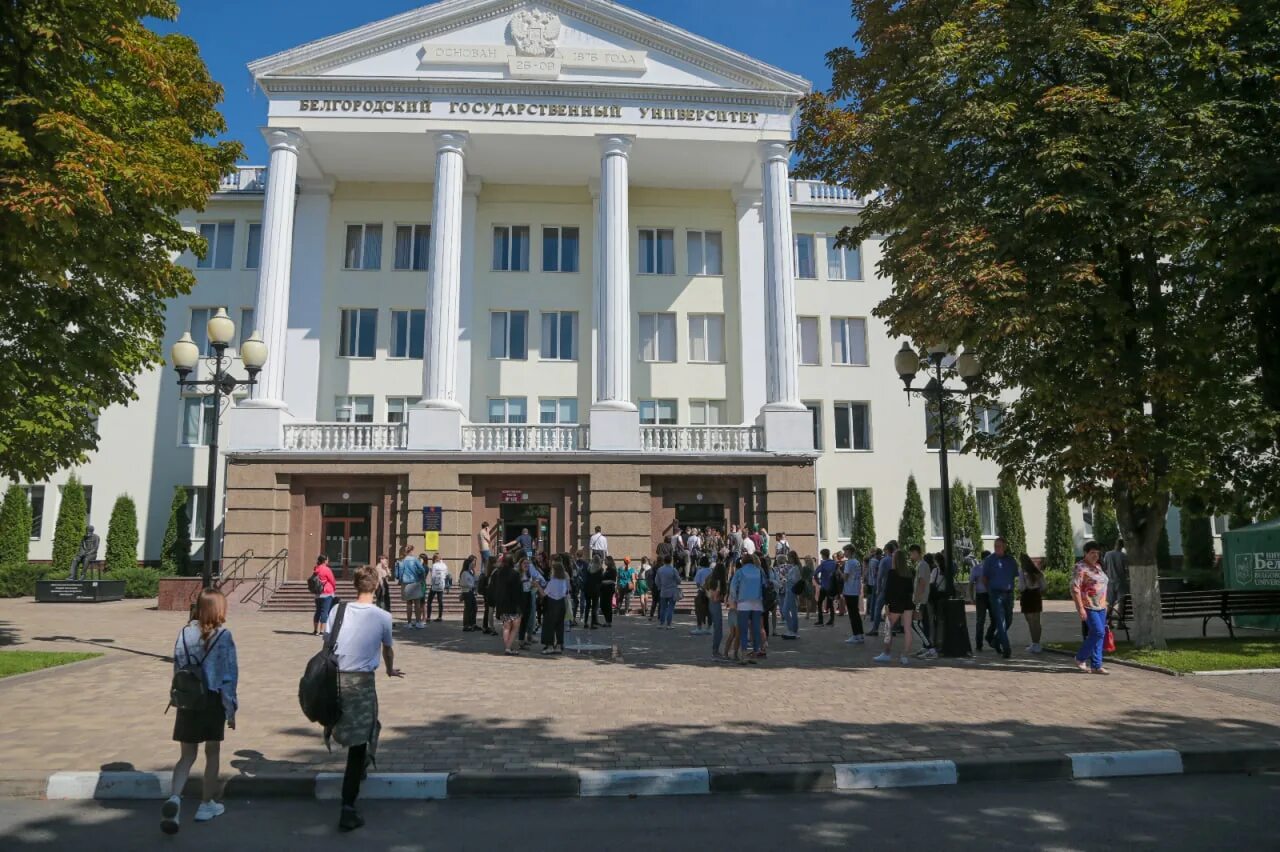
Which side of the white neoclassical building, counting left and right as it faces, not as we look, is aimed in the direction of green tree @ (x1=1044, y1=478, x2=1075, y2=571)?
left

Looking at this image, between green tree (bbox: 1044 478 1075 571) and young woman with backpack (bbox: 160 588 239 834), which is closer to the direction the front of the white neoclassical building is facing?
the young woman with backpack

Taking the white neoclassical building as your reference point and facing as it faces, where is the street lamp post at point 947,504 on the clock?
The street lamp post is roughly at 11 o'clock from the white neoclassical building.

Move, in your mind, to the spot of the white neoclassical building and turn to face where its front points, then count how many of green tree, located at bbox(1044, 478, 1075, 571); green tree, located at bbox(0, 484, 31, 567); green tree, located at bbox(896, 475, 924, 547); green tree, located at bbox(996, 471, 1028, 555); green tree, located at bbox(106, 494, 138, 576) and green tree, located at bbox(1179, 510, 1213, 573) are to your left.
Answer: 4

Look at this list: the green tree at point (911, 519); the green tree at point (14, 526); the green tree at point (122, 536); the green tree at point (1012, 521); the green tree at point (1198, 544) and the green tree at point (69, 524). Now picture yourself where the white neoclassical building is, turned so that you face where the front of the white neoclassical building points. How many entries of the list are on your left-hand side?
3

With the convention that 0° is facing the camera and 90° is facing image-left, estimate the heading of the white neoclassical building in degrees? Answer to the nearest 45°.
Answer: approximately 0°

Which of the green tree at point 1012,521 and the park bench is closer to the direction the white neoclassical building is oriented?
the park bench

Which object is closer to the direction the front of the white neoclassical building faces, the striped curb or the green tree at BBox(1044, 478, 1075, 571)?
the striped curb

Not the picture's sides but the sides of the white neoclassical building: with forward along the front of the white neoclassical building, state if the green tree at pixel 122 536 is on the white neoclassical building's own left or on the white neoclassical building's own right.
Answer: on the white neoclassical building's own right

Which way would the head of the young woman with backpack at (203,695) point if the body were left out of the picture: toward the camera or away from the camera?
away from the camera

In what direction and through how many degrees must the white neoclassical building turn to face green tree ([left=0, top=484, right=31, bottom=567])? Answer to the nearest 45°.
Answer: approximately 90° to its right

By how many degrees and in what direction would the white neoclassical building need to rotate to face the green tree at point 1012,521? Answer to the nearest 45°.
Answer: approximately 90° to its left

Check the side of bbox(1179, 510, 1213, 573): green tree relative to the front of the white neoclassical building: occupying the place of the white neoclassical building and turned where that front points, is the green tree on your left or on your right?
on your left
